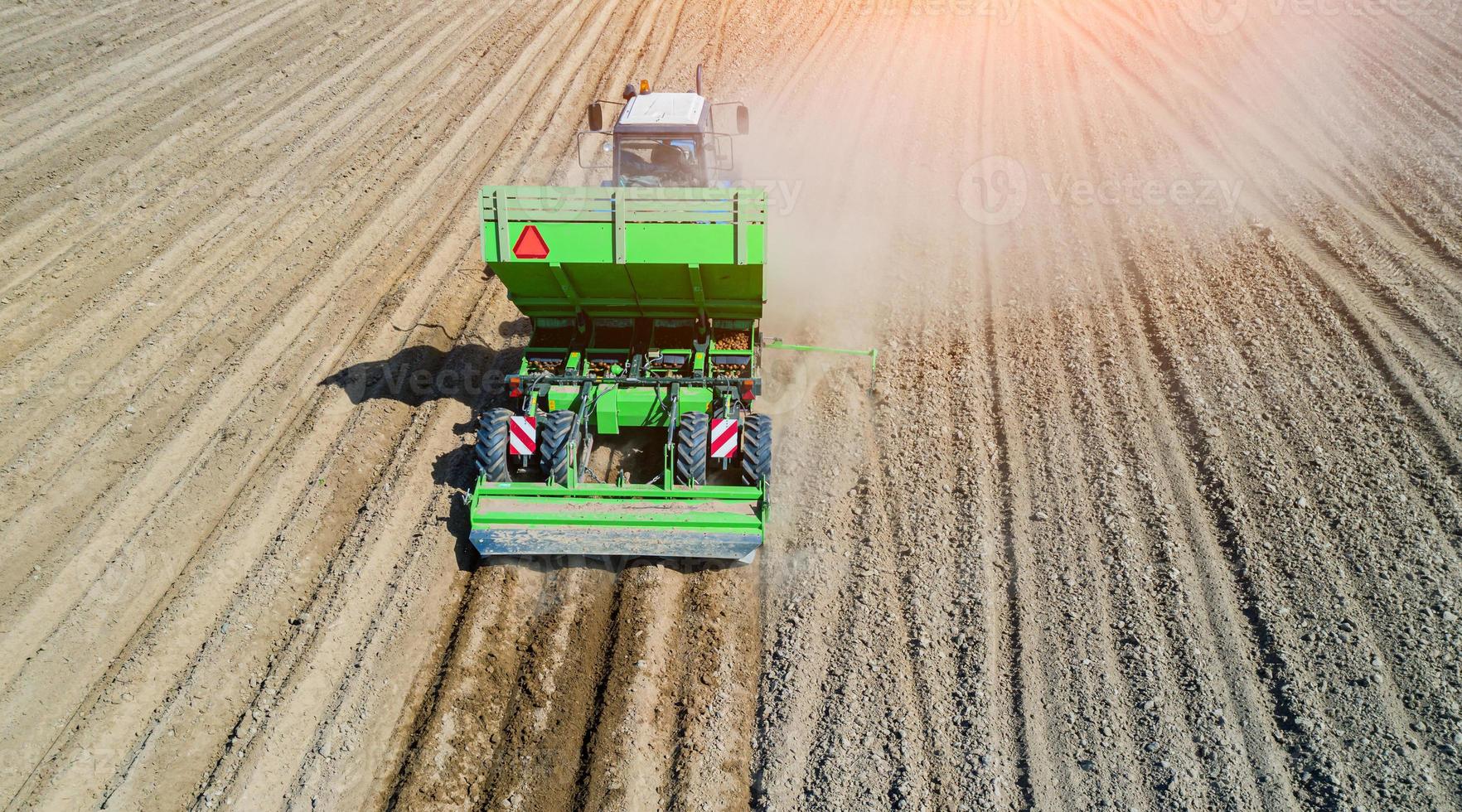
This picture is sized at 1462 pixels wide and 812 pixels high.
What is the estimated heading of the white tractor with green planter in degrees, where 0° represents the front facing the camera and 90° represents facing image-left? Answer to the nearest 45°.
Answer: approximately 180°
